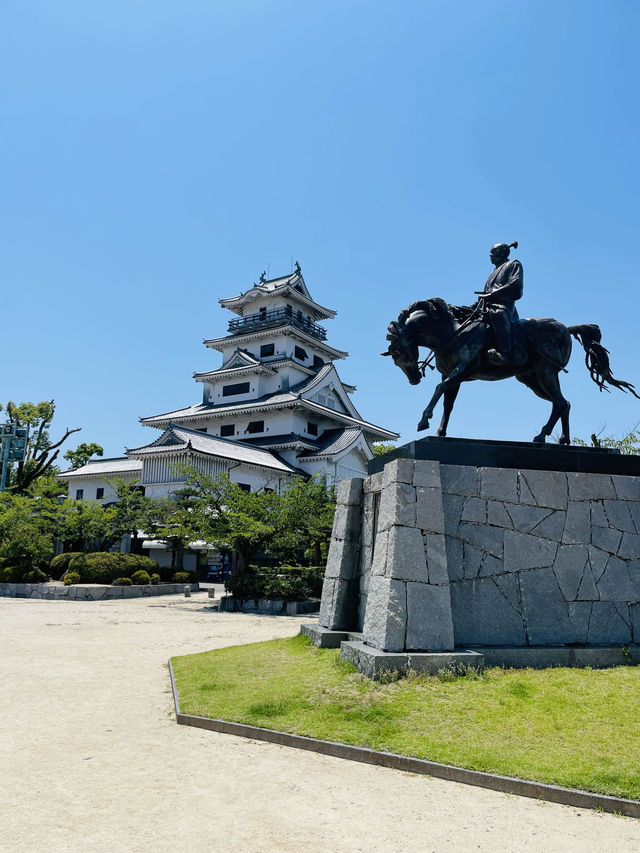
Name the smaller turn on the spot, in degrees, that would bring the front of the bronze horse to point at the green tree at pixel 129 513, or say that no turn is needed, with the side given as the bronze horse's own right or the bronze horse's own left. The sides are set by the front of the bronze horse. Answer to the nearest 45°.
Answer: approximately 45° to the bronze horse's own right

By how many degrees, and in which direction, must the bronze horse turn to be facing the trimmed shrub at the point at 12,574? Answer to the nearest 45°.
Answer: approximately 45° to its right

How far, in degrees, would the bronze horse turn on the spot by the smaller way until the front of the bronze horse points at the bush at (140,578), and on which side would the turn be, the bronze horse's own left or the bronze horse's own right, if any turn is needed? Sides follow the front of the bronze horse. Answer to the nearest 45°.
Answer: approximately 45° to the bronze horse's own right

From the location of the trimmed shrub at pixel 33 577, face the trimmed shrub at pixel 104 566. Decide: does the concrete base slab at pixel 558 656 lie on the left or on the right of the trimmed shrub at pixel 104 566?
right

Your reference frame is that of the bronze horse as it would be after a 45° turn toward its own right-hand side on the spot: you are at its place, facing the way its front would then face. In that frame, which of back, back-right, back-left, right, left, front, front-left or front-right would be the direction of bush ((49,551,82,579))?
front

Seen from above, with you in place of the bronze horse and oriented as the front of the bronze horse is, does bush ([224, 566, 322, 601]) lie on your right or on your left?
on your right

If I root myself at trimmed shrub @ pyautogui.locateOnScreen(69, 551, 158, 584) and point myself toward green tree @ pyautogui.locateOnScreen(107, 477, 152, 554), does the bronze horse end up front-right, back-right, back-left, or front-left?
back-right

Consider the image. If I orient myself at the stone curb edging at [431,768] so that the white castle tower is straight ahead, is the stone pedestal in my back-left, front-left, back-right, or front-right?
front-right

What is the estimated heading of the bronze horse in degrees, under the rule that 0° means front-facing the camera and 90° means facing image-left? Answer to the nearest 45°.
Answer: approximately 90°

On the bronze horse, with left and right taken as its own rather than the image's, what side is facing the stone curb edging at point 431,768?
left
